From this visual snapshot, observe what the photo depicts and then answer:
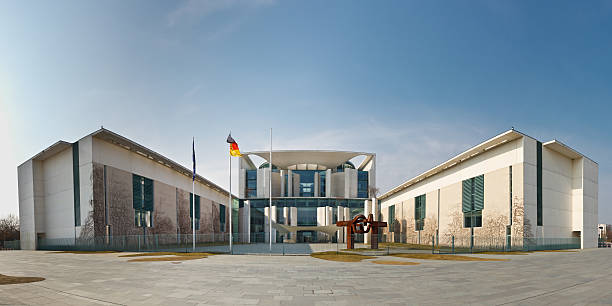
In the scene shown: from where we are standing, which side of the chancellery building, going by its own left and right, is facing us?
front
